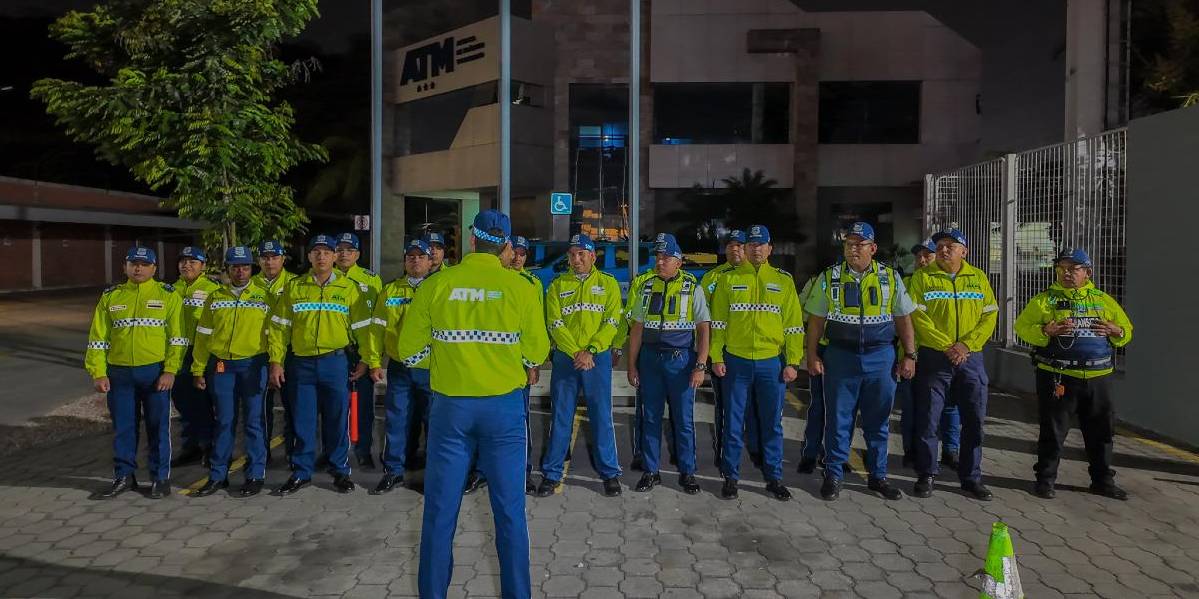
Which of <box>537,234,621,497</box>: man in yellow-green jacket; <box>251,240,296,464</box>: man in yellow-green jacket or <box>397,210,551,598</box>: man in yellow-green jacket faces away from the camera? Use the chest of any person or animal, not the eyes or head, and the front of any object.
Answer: <box>397,210,551,598</box>: man in yellow-green jacket

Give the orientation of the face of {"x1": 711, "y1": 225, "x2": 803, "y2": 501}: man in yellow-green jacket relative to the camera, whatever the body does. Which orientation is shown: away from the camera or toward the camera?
toward the camera

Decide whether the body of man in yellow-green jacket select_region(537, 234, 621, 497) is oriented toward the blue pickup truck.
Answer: no

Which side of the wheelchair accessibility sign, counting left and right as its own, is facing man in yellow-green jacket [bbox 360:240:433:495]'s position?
front

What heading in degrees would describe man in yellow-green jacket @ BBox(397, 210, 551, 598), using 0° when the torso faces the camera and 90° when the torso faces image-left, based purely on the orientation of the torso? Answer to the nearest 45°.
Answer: approximately 180°

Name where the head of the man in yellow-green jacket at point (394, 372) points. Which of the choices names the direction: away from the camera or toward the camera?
toward the camera

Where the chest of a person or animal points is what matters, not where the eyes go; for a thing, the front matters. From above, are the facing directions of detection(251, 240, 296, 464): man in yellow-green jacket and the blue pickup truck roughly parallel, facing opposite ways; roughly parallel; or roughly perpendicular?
roughly perpendicular

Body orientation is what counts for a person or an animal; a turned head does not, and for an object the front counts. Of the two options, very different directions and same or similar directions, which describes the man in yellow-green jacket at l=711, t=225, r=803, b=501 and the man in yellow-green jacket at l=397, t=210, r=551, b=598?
very different directions

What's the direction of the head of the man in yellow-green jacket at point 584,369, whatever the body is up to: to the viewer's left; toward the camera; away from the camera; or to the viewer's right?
toward the camera

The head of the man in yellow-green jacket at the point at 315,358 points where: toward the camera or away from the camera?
toward the camera

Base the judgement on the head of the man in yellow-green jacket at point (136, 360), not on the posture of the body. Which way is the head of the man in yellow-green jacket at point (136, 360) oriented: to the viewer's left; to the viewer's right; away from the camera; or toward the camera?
toward the camera

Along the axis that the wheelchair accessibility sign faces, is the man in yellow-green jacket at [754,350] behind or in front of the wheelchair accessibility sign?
in front

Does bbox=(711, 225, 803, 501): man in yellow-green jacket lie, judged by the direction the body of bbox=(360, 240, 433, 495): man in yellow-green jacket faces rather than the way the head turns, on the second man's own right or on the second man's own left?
on the second man's own left

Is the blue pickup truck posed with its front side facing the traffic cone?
no

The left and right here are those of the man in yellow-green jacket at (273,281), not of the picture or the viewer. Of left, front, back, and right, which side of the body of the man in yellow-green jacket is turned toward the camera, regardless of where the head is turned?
front

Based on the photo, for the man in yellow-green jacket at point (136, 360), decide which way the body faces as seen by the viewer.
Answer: toward the camera

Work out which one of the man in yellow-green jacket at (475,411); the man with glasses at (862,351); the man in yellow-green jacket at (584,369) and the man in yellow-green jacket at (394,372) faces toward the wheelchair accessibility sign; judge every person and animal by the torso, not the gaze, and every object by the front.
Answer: the man in yellow-green jacket at (475,411)
